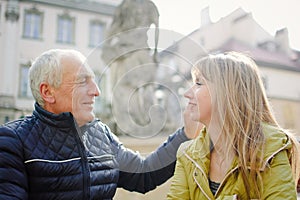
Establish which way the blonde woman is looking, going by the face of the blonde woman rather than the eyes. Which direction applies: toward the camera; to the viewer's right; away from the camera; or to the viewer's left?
to the viewer's left

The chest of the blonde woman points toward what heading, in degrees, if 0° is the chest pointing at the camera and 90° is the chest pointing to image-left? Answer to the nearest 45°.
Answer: approximately 45°

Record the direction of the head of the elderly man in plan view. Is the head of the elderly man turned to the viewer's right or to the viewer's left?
to the viewer's right
